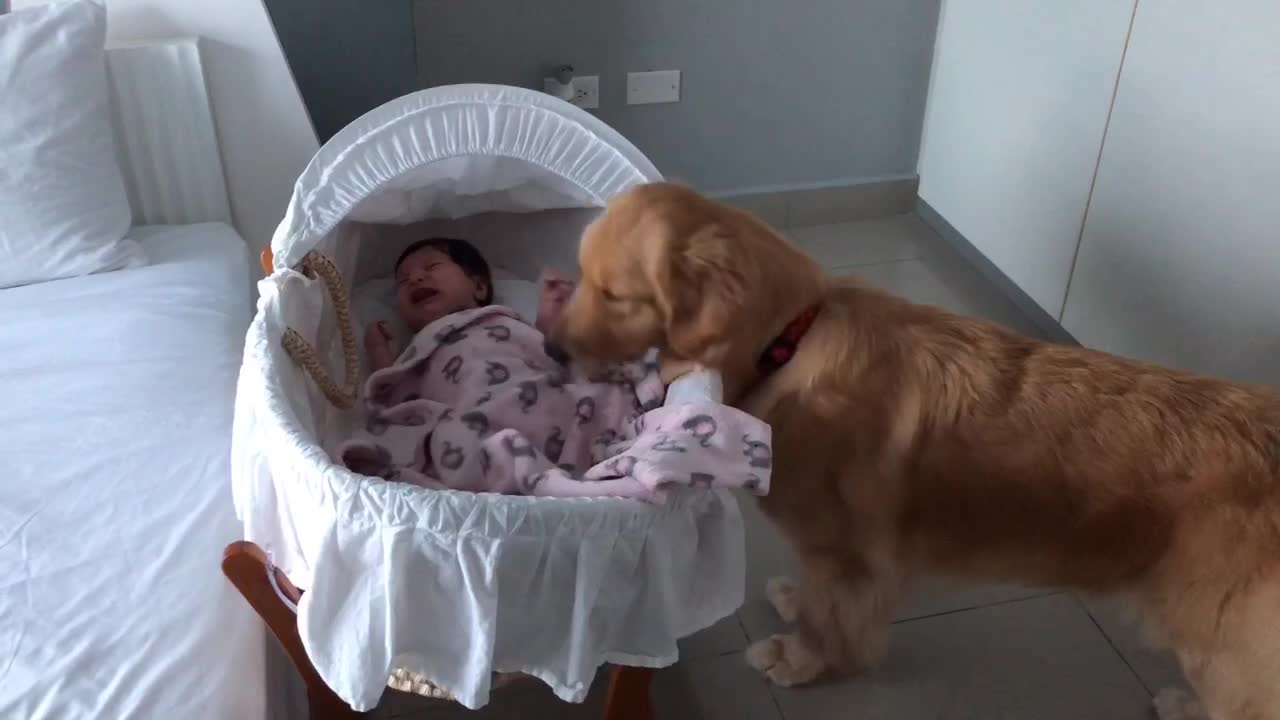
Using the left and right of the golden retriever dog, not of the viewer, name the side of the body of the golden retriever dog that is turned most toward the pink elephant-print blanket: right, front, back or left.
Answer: front

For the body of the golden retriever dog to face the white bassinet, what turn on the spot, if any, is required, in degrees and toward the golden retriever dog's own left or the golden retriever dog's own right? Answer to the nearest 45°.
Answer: approximately 45° to the golden retriever dog's own left

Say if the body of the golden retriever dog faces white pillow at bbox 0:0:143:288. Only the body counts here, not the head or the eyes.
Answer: yes

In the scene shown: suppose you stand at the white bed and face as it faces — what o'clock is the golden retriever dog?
The golden retriever dog is roughly at 10 o'clock from the white bed.

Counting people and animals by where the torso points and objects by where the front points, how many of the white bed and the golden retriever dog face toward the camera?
1

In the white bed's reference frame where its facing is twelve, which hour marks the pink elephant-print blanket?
The pink elephant-print blanket is roughly at 10 o'clock from the white bed.

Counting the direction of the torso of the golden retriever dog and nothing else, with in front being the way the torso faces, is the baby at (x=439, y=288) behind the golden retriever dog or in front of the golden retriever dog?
in front

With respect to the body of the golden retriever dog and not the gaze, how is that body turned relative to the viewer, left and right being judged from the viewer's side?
facing to the left of the viewer

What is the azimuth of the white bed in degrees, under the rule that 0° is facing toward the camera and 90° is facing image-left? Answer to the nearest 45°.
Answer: approximately 0°
